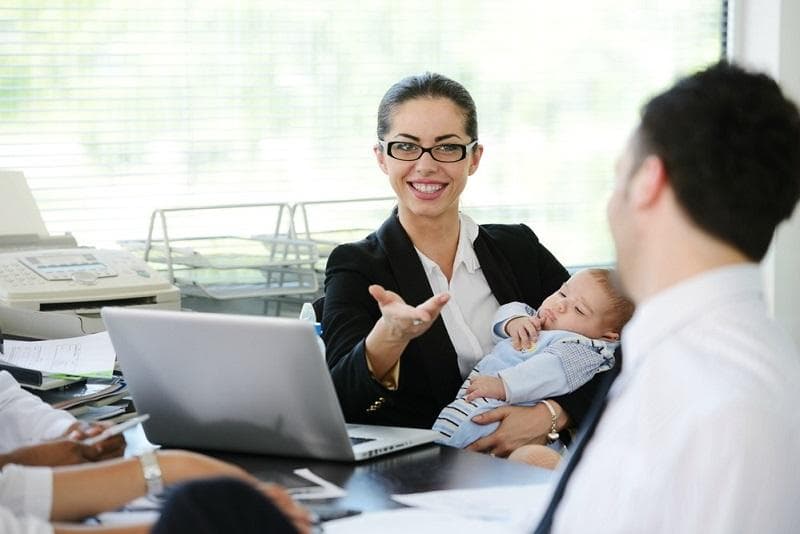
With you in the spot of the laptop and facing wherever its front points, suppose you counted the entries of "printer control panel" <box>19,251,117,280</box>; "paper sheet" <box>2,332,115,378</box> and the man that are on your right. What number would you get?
1

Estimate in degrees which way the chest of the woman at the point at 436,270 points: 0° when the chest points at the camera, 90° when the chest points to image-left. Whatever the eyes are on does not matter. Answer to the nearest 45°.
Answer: approximately 0°

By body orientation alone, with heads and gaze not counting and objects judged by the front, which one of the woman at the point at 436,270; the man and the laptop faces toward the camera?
the woman

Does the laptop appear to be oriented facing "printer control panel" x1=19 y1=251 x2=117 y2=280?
no

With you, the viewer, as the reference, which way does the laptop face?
facing away from the viewer and to the right of the viewer

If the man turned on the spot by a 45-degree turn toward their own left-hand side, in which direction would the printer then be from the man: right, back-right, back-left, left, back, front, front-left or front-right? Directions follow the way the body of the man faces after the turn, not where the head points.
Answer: front-right

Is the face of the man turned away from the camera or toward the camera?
away from the camera

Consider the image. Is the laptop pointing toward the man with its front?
no

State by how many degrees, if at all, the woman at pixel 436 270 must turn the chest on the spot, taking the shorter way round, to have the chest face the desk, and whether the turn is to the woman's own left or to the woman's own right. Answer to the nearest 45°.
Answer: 0° — they already face it

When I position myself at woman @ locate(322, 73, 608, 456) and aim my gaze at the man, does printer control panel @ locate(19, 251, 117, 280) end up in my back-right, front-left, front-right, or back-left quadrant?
back-right

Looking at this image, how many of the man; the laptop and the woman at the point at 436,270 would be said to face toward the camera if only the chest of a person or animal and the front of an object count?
1

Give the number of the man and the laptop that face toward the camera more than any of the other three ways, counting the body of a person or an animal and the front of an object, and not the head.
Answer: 0

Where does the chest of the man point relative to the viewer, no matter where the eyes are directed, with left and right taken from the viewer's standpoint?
facing away from the viewer and to the left of the viewer

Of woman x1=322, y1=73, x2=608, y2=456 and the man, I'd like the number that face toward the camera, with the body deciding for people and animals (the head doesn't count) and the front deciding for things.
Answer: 1

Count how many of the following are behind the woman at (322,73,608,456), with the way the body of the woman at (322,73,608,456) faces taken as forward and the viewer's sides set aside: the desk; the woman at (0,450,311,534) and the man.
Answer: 0

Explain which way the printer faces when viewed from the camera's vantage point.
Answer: facing the viewer and to the right of the viewer

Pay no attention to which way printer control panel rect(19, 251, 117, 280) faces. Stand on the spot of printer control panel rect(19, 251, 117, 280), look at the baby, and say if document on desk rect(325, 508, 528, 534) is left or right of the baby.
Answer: right

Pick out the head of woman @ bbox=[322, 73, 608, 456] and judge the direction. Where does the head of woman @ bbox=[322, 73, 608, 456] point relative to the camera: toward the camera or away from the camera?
toward the camera
